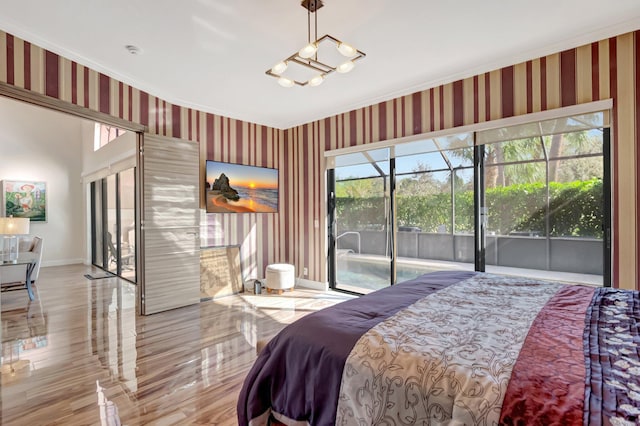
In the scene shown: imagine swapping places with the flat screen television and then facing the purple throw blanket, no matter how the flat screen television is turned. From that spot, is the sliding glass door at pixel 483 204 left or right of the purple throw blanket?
left

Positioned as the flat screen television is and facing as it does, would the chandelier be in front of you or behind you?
in front

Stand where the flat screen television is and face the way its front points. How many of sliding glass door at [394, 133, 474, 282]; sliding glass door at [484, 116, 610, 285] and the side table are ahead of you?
2

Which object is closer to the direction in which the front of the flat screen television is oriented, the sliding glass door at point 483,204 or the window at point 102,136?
the sliding glass door

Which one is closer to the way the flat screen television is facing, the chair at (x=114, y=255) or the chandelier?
the chandelier

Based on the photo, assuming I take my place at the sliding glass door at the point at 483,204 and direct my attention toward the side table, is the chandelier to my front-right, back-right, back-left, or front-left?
front-left

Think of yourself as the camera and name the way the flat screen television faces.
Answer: facing the viewer and to the right of the viewer
